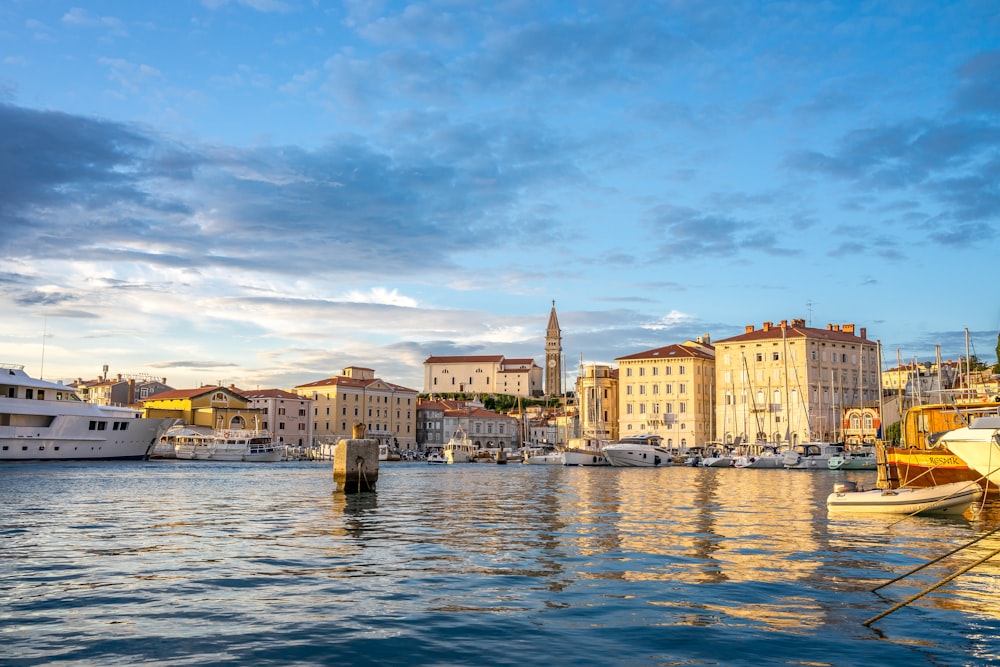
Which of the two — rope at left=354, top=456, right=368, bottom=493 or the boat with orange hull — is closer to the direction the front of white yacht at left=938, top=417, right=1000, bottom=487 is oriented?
the rope

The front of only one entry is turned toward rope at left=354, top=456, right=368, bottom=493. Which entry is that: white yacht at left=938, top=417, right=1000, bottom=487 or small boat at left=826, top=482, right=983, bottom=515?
the white yacht

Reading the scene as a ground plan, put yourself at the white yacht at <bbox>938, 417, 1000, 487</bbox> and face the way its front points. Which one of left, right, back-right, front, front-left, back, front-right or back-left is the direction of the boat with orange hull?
right

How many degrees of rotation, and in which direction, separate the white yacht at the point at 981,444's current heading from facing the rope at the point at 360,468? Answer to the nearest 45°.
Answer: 0° — it already faces it

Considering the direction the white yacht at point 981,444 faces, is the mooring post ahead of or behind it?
ahead

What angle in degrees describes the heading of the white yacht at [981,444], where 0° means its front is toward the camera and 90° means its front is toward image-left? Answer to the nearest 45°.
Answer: approximately 90°
